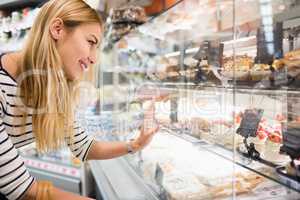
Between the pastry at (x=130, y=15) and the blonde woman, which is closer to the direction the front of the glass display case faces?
the blonde woman

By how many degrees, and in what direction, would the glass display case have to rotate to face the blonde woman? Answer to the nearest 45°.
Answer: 0° — it already faces them

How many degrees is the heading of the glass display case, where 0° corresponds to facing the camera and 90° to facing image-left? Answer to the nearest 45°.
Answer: approximately 45°

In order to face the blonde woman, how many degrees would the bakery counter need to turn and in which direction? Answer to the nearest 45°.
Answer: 0° — it already faces them
